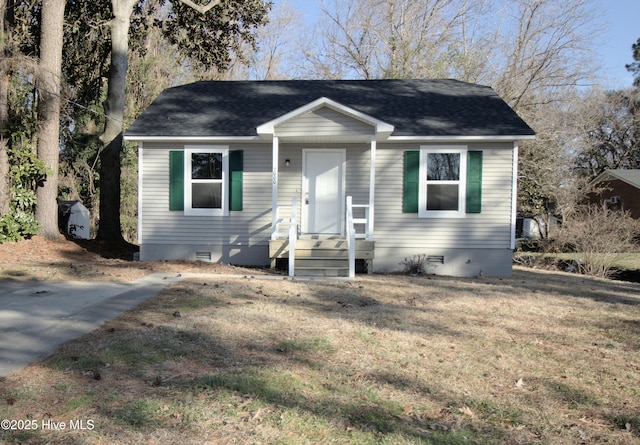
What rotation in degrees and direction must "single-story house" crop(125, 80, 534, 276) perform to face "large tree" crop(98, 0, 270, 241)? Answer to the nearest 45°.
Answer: approximately 135° to its right

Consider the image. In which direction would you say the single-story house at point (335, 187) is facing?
toward the camera

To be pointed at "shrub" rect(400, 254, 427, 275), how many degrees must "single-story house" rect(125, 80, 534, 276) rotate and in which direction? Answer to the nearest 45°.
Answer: approximately 90° to its left

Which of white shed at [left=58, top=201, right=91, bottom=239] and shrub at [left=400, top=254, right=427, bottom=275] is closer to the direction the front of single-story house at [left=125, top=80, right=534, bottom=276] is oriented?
the shrub

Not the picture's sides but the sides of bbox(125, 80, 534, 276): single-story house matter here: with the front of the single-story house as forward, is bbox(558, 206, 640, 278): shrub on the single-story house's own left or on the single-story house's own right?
on the single-story house's own left

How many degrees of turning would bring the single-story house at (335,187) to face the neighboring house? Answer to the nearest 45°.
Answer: approximately 135° to its left

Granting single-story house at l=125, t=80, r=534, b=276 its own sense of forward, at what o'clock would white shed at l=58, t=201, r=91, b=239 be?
The white shed is roughly at 4 o'clock from the single-story house.

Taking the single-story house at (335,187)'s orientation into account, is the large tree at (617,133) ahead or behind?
behind
